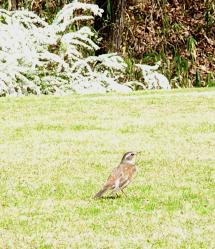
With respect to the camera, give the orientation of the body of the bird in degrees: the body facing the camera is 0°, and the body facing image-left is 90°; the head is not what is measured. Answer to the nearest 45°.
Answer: approximately 270°

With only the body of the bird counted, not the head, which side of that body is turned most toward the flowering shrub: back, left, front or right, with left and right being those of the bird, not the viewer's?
left

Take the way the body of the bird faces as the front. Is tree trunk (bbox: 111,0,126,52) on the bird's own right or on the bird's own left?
on the bird's own left
